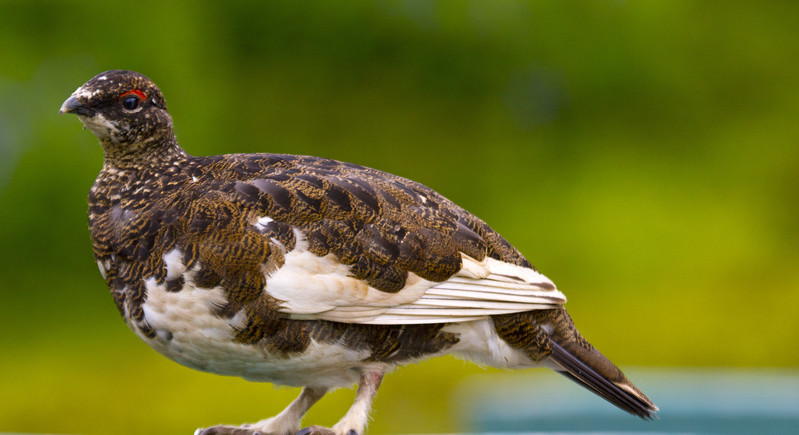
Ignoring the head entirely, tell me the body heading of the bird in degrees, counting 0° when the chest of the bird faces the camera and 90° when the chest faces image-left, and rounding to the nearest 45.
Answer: approximately 90°
